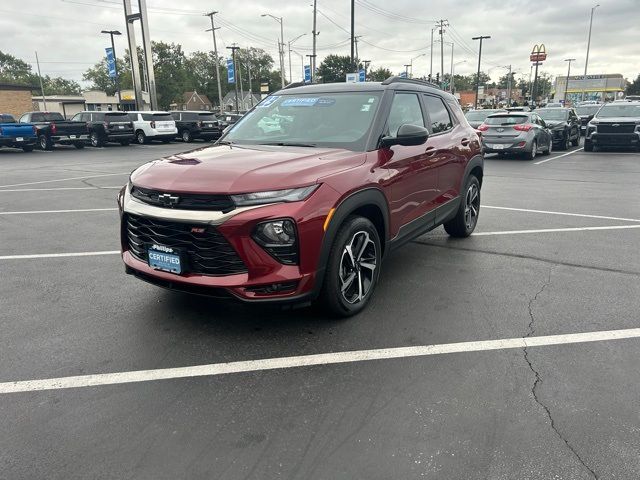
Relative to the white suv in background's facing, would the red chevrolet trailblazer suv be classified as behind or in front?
behind

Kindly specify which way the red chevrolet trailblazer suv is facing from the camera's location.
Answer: facing the viewer and to the left of the viewer

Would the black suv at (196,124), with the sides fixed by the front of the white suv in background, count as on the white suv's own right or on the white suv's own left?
on the white suv's own right

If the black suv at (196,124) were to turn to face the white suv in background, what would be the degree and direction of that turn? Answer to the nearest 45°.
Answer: approximately 90° to its left

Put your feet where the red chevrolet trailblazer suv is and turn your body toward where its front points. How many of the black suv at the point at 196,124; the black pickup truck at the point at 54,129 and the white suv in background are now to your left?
0

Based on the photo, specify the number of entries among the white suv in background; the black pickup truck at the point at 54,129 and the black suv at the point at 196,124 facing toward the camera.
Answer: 0

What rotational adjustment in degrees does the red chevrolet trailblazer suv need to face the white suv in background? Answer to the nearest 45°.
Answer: approximately 135° to its right

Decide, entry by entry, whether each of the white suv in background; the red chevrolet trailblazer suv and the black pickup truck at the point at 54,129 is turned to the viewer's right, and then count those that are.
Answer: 0

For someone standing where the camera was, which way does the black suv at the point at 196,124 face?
facing away from the viewer and to the left of the viewer

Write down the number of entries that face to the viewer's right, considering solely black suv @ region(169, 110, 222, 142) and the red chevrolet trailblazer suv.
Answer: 0

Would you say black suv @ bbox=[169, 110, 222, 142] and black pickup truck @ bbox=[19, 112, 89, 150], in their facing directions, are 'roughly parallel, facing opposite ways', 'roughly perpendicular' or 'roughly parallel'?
roughly parallel

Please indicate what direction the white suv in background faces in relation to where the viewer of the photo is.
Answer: facing away from the viewer and to the left of the viewer

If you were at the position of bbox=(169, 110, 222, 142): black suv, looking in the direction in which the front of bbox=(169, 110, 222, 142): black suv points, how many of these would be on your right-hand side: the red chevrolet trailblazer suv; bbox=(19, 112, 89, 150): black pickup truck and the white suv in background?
0

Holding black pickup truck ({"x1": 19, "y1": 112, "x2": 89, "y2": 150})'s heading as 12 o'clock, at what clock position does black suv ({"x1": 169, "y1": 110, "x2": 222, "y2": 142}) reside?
black suv ({"x1": 169, "y1": 110, "x2": 222, "y2": 142}) is roughly at 4 o'clock from black pickup truck ({"x1": 19, "y1": 112, "x2": 89, "y2": 150}).

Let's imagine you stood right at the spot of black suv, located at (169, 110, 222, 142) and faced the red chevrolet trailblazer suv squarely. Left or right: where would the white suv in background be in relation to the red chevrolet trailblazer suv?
right
